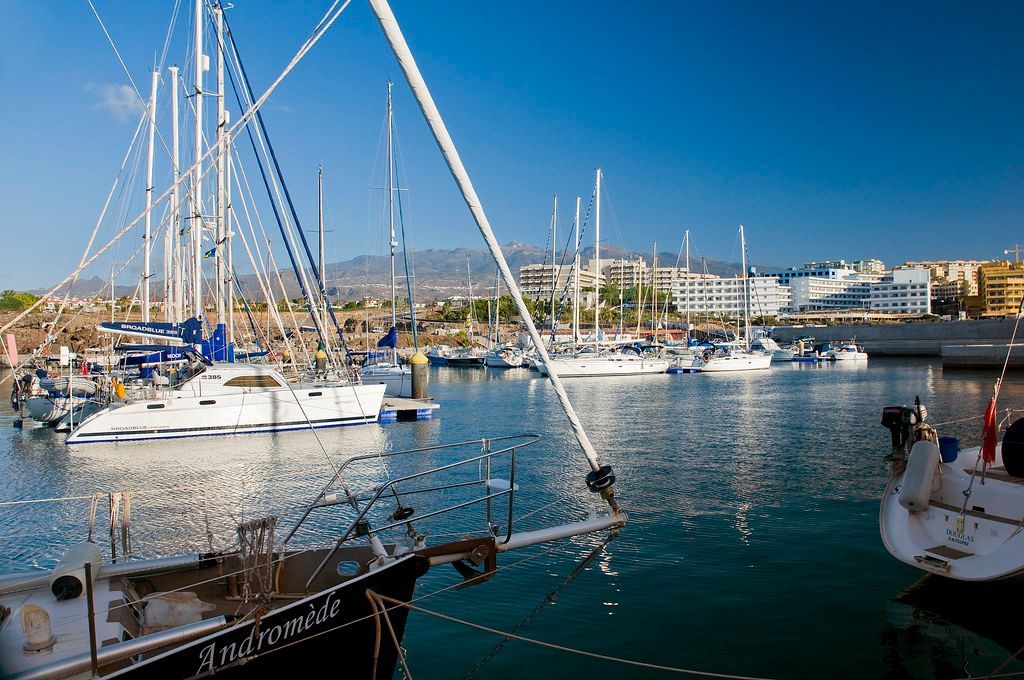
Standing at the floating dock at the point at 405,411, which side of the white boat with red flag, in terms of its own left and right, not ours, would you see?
left

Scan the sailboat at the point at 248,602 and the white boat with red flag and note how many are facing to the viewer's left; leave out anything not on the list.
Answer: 0

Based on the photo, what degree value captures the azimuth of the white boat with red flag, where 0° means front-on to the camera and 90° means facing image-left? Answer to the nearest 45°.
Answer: approximately 225°

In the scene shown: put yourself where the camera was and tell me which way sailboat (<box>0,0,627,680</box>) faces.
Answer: facing to the right of the viewer

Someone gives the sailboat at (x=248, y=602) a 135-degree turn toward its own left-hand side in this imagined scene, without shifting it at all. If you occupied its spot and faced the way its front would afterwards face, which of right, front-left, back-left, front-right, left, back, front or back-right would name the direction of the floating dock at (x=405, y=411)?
front-right

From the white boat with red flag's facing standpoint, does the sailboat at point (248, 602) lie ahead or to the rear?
to the rear

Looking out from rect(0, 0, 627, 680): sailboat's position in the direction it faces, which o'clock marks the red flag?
The red flag is roughly at 12 o'clock from the sailboat.

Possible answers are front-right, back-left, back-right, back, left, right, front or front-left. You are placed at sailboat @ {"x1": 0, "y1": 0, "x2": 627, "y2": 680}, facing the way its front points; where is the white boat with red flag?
front
